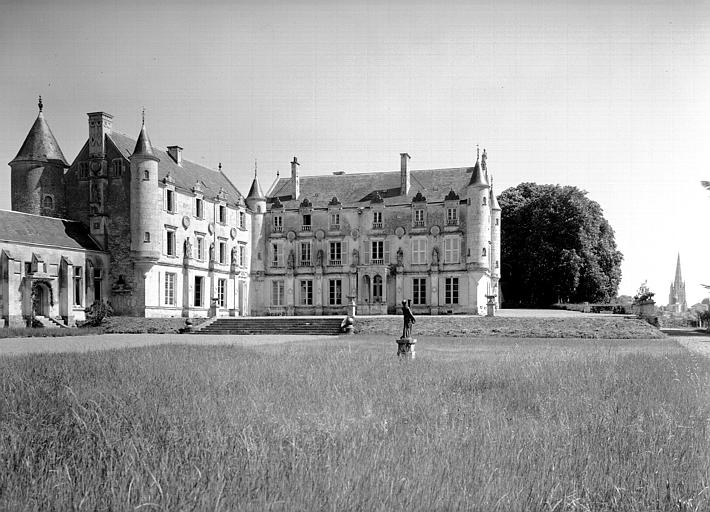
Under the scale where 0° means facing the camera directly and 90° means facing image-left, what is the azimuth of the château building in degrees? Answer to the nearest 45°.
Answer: approximately 0°
